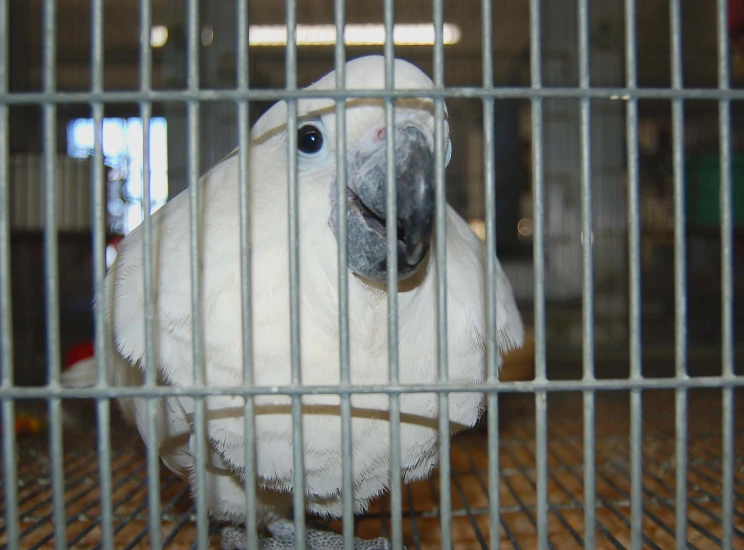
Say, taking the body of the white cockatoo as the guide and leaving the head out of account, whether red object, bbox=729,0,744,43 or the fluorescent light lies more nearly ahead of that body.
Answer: the red object

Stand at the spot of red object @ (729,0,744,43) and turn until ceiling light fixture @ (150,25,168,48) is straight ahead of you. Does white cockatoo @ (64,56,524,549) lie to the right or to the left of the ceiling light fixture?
left

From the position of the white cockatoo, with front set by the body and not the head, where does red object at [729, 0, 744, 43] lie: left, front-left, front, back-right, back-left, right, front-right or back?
left

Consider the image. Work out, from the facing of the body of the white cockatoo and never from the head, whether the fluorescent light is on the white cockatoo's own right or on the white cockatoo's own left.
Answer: on the white cockatoo's own left

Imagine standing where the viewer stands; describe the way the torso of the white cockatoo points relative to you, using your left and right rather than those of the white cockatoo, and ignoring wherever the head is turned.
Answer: facing the viewer and to the right of the viewer

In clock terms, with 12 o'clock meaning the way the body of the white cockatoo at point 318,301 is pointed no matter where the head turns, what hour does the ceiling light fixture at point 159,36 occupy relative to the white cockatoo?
The ceiling light fixture is roughly at 7 o'clock from the white cockatoo.

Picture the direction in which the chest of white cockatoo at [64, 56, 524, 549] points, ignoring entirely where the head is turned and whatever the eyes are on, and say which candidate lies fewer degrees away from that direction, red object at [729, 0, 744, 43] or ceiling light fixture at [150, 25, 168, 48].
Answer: the red object
